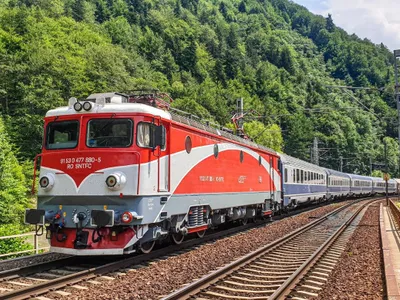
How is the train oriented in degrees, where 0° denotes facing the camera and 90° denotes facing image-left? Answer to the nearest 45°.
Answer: approximately 45°
